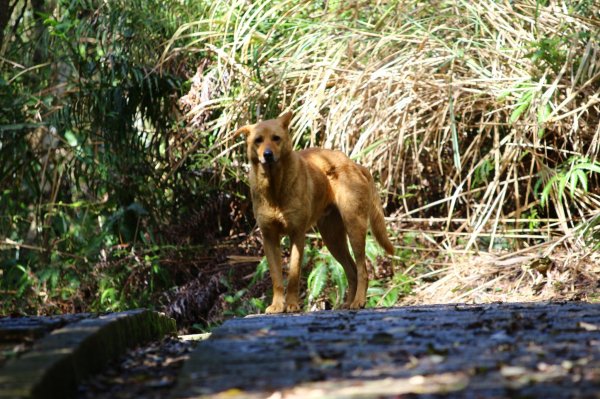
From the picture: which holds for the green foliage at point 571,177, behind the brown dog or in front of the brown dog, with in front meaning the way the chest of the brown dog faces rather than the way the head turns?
behind

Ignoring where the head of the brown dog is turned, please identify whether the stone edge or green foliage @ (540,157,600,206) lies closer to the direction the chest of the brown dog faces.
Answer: the stone edge

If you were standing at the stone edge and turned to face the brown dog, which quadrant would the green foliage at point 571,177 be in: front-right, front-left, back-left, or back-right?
front-right

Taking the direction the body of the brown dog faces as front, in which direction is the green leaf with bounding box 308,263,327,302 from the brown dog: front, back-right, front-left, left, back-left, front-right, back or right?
back-right

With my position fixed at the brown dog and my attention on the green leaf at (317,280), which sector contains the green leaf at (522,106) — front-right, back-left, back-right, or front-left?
front-right

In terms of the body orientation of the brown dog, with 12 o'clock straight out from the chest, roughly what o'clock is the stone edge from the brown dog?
The stone edge is roughly at 11 o'clock from the brown dog.

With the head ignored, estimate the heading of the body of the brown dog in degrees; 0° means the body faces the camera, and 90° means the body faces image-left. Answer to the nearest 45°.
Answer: approximately 45°

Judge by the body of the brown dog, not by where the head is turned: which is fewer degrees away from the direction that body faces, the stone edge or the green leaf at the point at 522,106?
the stone edge

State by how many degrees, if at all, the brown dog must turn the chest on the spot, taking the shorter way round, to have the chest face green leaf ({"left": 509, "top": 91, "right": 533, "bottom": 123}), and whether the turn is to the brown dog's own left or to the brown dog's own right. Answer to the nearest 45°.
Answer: approximately 180°
